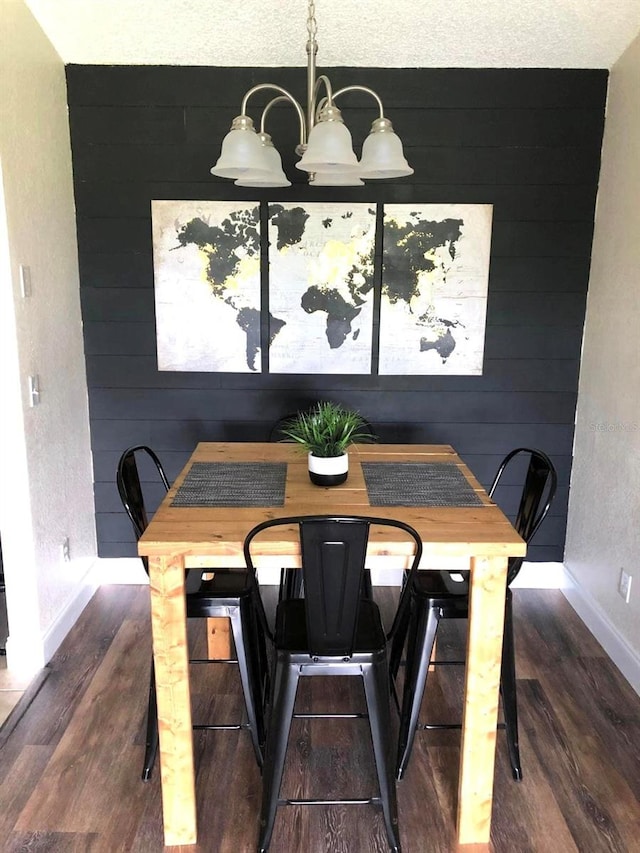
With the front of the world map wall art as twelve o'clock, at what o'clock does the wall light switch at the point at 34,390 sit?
The wall light switch is roughly at 2 o'clock from the world map wall art.

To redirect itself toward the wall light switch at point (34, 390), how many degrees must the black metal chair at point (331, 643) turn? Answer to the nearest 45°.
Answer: approximately 45° to its left

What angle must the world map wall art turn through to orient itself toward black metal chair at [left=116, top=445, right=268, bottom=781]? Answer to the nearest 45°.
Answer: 0° — it already faces it

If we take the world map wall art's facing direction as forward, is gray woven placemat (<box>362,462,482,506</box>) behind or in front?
in front

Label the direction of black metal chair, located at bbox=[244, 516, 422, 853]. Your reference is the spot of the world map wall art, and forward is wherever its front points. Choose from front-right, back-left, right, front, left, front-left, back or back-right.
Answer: front

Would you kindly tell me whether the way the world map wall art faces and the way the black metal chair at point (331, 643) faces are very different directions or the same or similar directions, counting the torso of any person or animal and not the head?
very different directions

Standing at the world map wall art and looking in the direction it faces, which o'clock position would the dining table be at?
The dining table is roughly at 12 o'clock from the world map wall art.

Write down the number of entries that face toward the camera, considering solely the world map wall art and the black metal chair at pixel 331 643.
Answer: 1

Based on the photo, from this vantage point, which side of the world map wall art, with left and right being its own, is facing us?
front

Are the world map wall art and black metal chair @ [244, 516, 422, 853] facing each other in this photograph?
yes

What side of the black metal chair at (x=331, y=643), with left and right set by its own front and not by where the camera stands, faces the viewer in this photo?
back

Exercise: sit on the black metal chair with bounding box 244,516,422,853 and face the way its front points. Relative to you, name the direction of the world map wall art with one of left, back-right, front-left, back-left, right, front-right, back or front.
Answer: front
